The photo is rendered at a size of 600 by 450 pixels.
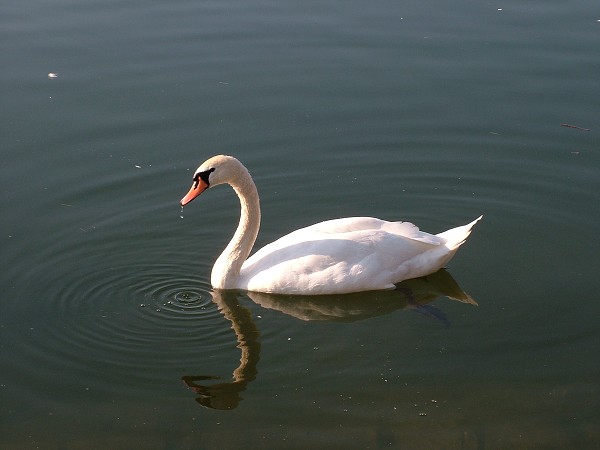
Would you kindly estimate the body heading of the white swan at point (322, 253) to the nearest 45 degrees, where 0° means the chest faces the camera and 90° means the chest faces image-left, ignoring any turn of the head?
approximately 90°
